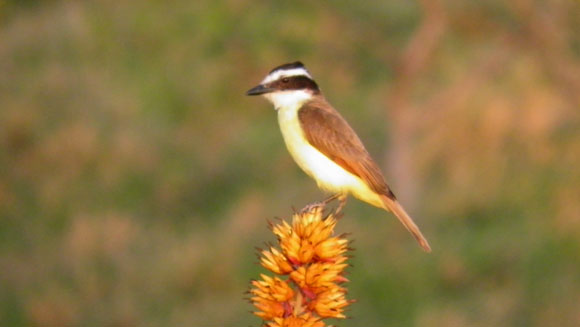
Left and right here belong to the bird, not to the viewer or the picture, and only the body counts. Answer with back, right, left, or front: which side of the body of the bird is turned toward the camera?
left
